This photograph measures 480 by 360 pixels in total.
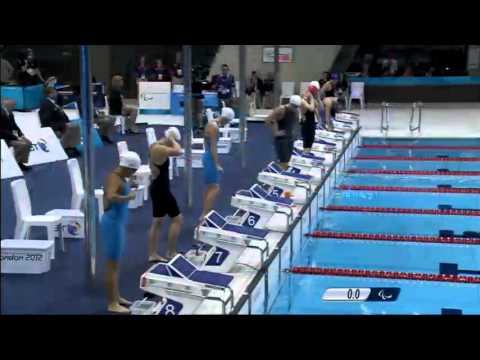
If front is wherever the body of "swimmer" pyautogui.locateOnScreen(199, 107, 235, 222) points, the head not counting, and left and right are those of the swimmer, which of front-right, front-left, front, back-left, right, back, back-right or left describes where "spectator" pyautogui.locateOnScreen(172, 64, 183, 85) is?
left

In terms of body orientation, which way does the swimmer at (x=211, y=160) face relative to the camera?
to the viewer's right

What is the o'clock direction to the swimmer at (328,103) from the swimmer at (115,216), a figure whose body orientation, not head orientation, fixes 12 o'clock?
the swimmer at (328,103) is roughly at 10 o'clock from the swimmer at (115,216).

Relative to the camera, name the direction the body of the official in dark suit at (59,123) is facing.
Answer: to the viewer's right

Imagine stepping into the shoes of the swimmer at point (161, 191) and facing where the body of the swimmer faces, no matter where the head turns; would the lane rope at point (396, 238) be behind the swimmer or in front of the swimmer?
in front

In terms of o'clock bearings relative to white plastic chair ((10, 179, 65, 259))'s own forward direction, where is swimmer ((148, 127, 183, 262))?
The swimmer is roughly at 1 o'clock from the white plastic chair.

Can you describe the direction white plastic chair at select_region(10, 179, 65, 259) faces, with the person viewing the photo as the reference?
facing to the right of the viewer

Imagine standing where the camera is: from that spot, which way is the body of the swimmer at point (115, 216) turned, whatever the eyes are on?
to the viewer's right
